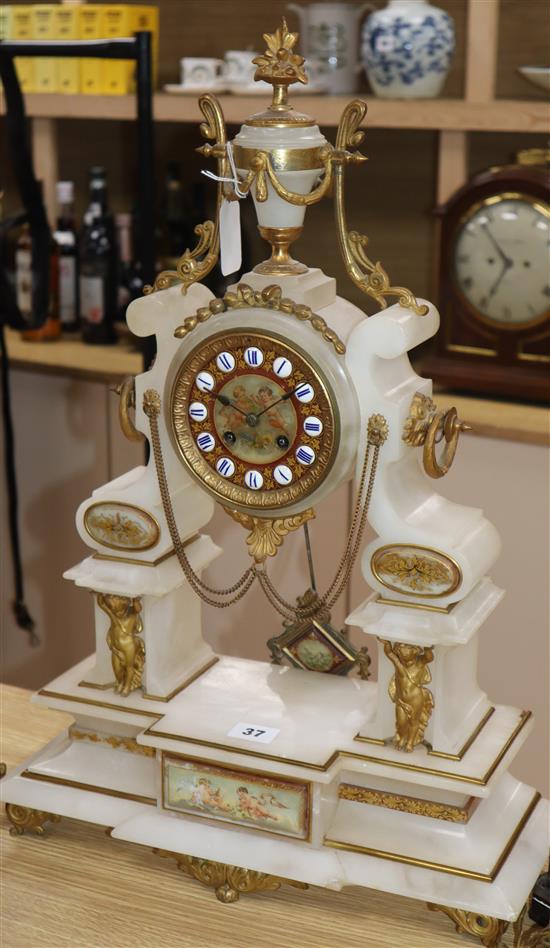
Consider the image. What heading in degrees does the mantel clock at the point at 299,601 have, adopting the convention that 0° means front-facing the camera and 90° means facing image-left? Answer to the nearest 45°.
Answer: approximately 45°

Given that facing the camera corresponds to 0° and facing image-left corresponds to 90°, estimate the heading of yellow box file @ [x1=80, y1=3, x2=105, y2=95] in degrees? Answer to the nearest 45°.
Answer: approximately 0°

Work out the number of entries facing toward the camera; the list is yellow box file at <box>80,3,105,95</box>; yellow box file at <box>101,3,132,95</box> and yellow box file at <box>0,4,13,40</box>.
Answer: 3

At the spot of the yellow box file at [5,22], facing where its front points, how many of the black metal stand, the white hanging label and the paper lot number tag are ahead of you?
3

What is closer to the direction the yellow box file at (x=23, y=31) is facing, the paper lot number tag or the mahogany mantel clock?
the paper lot number tag

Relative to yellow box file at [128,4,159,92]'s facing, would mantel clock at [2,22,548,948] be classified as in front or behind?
in front
